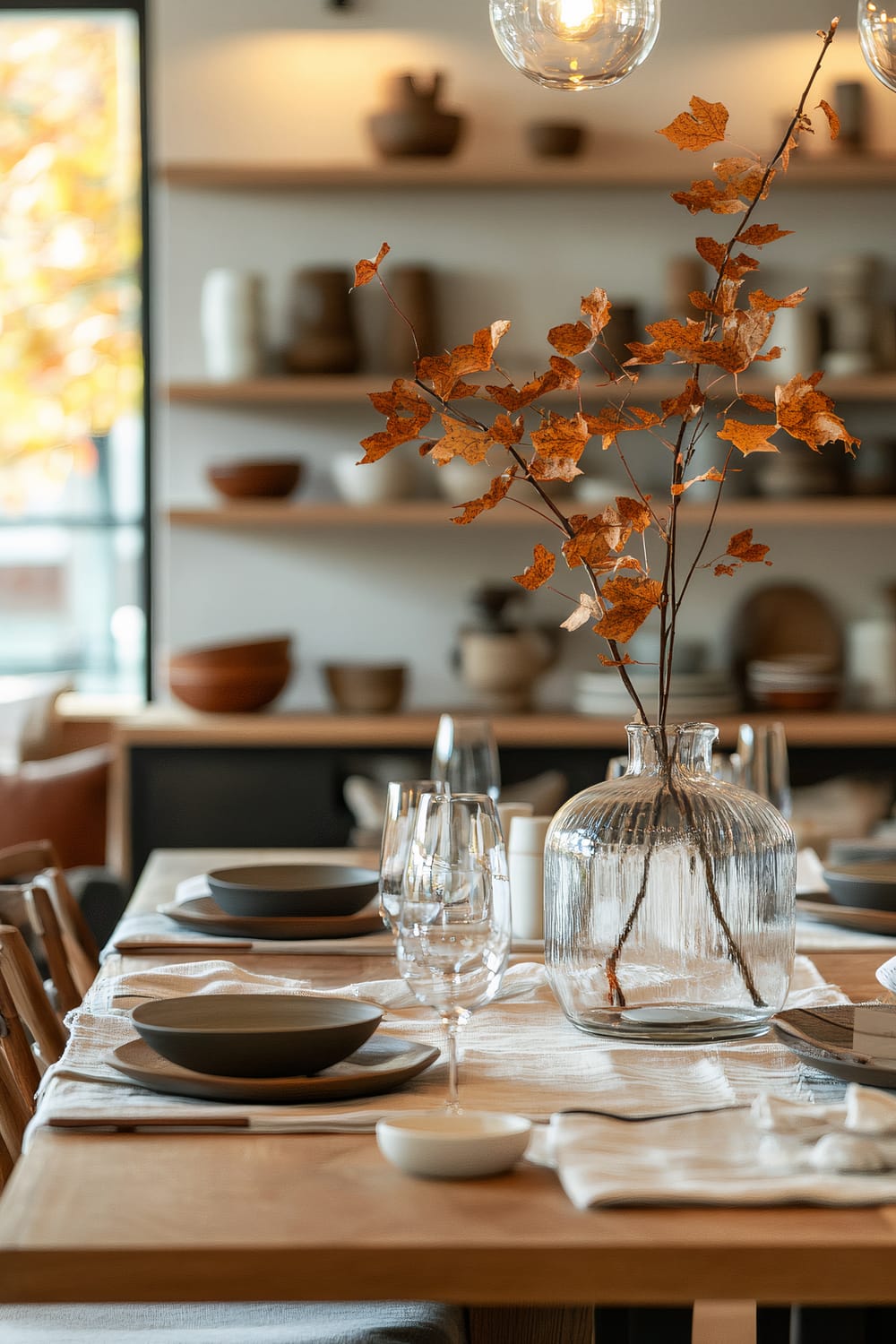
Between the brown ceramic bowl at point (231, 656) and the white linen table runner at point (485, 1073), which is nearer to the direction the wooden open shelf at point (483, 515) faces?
the white linen table runner

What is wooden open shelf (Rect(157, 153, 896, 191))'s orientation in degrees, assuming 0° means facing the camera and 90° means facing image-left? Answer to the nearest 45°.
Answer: approximately 0°

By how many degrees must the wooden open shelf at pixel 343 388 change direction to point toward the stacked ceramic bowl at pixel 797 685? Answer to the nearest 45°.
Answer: approximately 90° to its left

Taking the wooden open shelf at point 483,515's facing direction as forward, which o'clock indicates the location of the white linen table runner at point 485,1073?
The white linen table runner is roughly at 12 o'clock from the wooden open shelf.

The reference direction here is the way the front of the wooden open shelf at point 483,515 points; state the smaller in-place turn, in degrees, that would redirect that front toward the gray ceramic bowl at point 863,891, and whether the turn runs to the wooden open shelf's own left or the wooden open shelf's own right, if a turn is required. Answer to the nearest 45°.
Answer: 0° — it already faces it

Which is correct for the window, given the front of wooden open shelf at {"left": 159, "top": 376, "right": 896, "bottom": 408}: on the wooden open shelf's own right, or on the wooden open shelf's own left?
on the wooden open shelf's own right

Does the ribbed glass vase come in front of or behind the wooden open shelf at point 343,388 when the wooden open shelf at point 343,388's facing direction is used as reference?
in front
